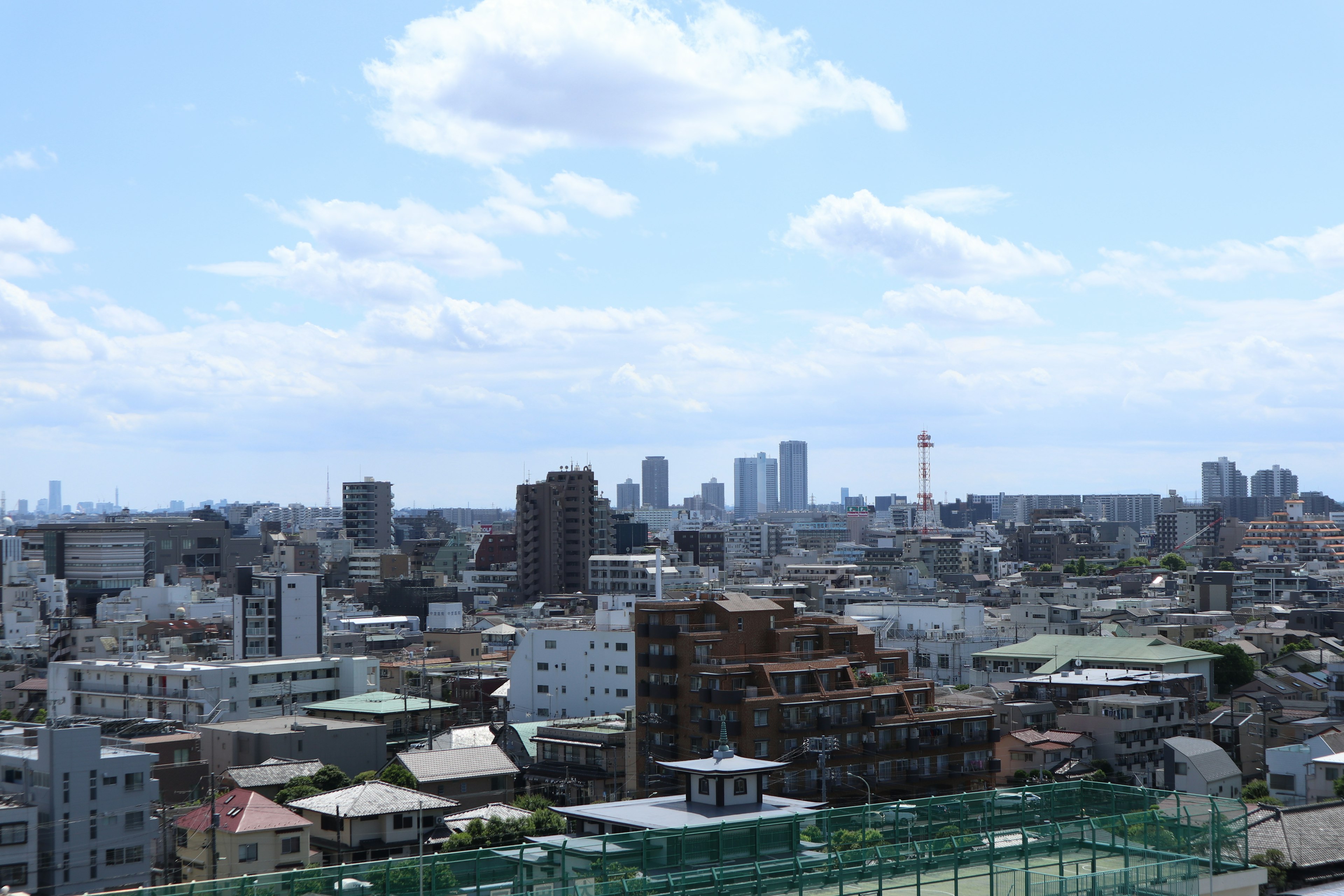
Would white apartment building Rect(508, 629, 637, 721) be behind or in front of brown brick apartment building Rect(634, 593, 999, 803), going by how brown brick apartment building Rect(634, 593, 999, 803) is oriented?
behind

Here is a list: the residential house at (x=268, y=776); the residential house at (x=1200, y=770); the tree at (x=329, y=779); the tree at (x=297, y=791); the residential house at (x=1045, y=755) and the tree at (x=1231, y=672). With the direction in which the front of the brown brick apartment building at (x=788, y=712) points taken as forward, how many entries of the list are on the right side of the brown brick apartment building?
3

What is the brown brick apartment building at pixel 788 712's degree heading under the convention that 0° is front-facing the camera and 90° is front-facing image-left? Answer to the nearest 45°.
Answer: approximately 0°

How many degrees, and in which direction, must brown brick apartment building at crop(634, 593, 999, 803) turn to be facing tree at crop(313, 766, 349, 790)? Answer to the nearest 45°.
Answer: approximately 90° to its right

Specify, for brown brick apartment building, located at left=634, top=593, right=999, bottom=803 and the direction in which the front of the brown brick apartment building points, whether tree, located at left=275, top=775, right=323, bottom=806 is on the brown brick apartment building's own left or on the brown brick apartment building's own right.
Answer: on the brown brick apartment building's own right

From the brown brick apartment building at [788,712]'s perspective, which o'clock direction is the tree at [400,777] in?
The tree is roughly at 3 o'clock from the brown brick apartment building.

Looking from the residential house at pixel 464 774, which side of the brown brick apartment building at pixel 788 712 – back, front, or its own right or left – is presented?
right

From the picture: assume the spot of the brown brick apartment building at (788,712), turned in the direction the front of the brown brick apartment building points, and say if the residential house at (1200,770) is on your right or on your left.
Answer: on your left

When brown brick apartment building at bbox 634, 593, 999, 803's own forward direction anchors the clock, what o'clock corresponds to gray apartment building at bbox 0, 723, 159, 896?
The gray apartment building is roughly at 2 o'clock from the brown brick apartment building.

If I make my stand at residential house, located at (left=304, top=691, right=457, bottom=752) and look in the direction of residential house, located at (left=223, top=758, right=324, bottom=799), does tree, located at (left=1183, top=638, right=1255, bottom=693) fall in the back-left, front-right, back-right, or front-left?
back-left

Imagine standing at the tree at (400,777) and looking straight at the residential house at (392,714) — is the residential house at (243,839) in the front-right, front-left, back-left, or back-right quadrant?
back-left
